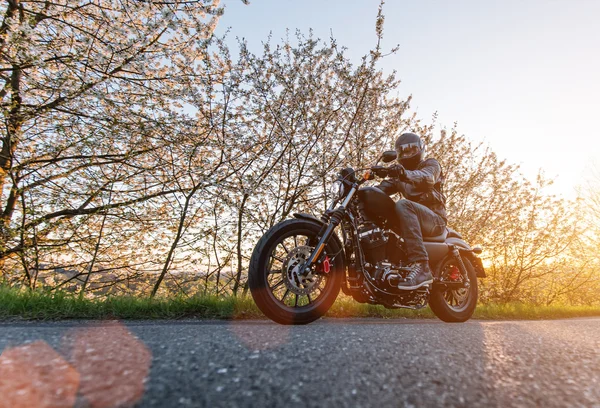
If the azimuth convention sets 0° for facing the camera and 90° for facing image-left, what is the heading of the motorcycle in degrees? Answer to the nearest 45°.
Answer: approximately 45°
